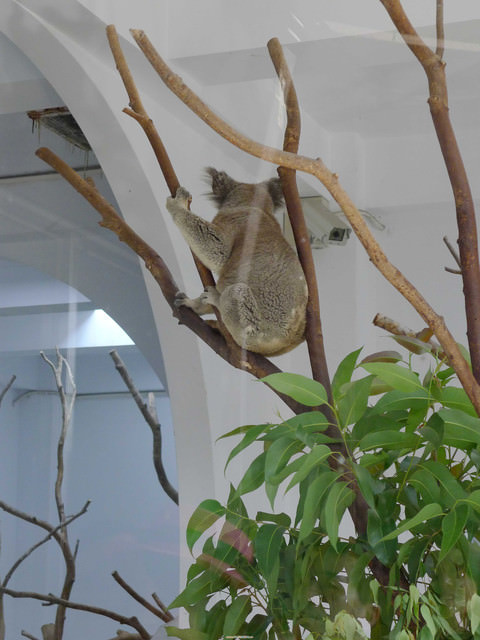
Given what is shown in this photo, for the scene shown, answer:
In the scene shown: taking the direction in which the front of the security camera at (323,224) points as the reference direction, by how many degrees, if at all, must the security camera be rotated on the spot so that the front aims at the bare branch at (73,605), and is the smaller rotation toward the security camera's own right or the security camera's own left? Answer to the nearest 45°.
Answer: approximately 180°

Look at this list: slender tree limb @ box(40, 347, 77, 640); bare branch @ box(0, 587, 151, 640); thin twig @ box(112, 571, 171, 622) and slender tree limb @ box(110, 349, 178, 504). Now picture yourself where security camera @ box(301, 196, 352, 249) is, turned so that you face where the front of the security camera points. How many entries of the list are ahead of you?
0

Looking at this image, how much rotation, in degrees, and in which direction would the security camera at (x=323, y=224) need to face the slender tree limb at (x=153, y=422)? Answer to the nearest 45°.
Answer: approximately 180°

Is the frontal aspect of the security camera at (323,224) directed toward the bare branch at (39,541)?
no

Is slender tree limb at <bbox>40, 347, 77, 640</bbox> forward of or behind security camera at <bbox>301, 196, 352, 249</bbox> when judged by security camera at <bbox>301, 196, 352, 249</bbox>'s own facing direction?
behind

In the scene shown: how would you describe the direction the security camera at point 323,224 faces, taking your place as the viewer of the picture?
facing the viewer and to the right of the viewer
